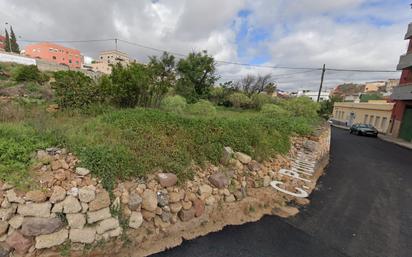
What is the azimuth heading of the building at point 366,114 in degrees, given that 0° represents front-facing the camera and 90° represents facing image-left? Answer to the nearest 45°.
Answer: approximately 45°

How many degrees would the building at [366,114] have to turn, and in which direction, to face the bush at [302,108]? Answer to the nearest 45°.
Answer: approximately 45° to its left

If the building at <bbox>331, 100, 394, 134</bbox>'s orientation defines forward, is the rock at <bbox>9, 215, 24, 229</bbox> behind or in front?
in front

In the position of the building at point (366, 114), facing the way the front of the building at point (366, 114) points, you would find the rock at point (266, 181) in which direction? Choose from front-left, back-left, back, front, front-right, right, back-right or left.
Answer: front-left

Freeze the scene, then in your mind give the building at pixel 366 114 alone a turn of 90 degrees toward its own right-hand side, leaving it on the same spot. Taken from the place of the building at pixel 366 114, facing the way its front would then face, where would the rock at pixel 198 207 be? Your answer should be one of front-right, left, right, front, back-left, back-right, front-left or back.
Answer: back-left

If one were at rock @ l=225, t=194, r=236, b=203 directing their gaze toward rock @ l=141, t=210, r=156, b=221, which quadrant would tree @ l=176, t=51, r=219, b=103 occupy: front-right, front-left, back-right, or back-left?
back-right

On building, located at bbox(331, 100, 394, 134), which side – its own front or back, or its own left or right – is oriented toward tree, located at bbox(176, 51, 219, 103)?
front

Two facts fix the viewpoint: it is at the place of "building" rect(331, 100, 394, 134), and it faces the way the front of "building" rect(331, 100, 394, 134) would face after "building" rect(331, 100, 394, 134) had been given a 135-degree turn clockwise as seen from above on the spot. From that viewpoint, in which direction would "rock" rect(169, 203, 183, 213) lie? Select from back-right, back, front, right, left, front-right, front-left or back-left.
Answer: back

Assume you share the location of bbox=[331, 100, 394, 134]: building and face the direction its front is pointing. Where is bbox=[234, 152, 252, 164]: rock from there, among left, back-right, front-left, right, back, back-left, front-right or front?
front-left

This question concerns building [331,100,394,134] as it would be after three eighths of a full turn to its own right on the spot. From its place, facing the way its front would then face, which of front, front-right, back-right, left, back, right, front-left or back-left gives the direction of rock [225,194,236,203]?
back

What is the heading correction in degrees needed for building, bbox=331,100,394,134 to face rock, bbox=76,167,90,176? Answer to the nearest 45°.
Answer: approximately 45° to its left

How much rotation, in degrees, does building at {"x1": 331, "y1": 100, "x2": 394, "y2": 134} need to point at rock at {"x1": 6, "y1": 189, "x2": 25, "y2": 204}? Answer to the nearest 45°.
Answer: approximately 45° to its left

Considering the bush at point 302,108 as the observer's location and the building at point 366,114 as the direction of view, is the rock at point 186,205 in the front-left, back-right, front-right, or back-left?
back-right

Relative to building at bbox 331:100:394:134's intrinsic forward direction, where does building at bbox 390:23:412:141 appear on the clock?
building at bbox 390:23:412:141 is roughly at 10 o'clock from building at bbox 331:100:394:134.
